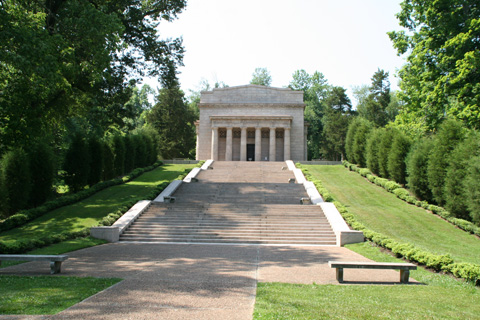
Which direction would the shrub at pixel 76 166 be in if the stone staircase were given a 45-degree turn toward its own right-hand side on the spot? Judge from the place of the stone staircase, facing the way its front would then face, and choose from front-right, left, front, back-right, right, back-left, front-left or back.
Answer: right

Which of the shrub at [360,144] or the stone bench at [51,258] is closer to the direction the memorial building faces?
the stone bench

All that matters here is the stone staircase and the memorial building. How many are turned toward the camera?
2

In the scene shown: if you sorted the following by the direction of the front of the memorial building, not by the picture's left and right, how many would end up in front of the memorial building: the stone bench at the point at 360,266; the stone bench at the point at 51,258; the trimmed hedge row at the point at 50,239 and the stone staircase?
4

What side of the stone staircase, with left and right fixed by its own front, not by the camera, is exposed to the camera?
front

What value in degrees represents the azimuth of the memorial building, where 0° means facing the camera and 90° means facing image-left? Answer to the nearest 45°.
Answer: approximately 0°

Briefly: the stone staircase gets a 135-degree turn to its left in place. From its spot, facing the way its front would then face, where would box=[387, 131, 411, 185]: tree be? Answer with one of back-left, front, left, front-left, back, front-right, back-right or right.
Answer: front

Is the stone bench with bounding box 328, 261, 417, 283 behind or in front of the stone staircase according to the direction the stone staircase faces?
in front

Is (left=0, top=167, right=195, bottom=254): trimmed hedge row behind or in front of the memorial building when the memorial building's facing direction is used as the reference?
in front

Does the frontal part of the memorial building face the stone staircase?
yes

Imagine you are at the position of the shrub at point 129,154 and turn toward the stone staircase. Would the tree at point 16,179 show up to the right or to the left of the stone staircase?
right

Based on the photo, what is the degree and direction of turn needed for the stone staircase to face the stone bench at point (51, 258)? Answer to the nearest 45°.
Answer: approximately 45° to its right

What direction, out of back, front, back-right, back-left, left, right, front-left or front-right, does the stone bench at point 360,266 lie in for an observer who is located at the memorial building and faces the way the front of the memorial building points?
front
